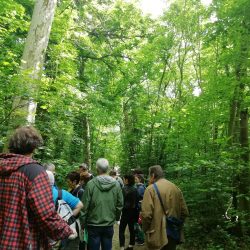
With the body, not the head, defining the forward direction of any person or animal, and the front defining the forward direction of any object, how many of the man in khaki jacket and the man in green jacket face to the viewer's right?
0

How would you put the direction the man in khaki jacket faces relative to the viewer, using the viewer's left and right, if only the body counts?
facing away from the viewer and to the left of the viewer

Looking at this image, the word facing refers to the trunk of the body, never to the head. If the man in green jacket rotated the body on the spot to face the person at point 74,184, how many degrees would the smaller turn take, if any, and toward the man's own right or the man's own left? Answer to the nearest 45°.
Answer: approximately 45° to the man's own left

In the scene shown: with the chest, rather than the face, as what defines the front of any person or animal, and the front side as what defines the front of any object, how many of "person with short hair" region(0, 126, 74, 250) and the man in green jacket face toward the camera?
0

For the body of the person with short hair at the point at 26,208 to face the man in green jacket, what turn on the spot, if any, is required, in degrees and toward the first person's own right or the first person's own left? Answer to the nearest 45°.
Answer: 0° — they already face them

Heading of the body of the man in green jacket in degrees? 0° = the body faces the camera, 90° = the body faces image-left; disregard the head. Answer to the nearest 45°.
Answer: approximately 180°

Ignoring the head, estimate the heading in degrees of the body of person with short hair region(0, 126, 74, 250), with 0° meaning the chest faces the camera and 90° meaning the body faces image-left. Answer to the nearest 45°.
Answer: approximately 225°
